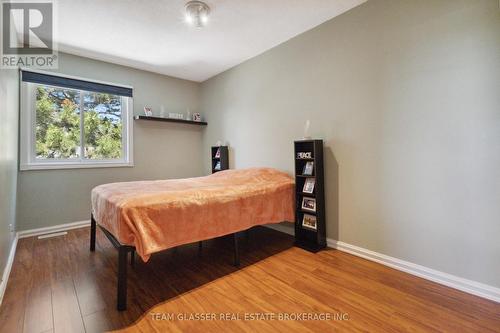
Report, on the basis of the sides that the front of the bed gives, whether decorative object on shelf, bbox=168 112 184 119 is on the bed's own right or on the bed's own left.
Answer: on the bed's own right

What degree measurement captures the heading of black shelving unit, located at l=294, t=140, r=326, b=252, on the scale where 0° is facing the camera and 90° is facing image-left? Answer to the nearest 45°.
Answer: approximately 45°

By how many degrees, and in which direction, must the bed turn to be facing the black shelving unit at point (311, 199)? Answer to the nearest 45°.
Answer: approximately 135° to its left

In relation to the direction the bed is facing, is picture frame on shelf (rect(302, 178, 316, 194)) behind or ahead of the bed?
behind

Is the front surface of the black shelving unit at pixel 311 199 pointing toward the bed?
yes

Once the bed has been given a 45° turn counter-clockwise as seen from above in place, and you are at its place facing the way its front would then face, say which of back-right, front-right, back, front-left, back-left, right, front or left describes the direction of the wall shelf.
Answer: back

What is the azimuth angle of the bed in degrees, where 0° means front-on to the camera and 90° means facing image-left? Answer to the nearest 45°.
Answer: approximately 45°
